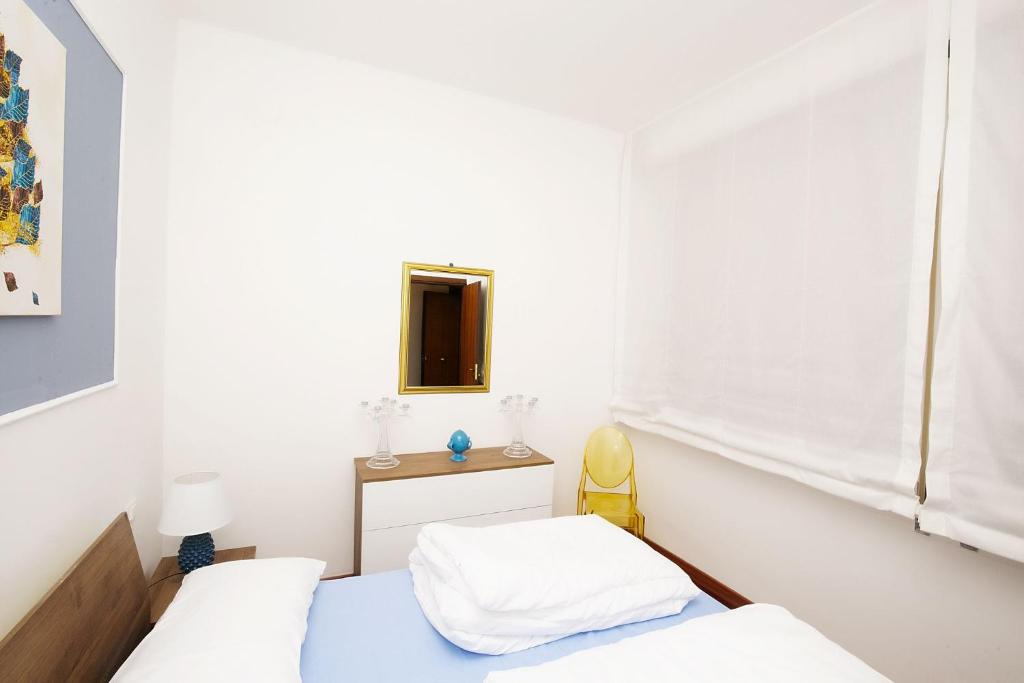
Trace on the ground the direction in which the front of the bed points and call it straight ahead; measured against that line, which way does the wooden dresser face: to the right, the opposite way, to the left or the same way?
to the right

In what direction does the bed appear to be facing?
to the viewer's right

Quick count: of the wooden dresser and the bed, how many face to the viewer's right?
1

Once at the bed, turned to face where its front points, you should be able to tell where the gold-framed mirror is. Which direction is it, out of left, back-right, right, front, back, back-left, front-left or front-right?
left

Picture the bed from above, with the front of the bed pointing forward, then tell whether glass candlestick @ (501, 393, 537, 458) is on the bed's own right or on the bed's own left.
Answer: on the bed's own left

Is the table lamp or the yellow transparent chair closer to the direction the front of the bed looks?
the yellow transparent chair

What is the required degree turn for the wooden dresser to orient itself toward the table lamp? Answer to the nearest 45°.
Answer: approximately 45° to its right

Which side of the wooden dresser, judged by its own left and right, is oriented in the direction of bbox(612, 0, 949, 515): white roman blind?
left

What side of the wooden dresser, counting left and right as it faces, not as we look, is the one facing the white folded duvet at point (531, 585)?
front
